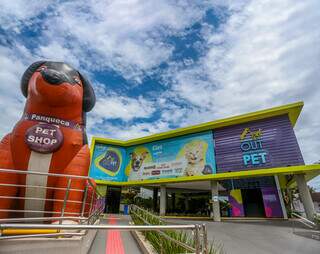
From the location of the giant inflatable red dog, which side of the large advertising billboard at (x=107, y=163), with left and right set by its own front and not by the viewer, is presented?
front

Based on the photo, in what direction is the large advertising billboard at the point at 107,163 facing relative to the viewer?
toward the camera

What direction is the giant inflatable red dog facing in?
toward the camera

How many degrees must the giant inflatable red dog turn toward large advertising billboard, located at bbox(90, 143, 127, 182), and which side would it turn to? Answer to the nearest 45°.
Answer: approximately 180°

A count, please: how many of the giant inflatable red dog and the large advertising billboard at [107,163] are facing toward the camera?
2

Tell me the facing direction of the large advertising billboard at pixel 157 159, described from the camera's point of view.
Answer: facing the viewer and to the left of the viewer
